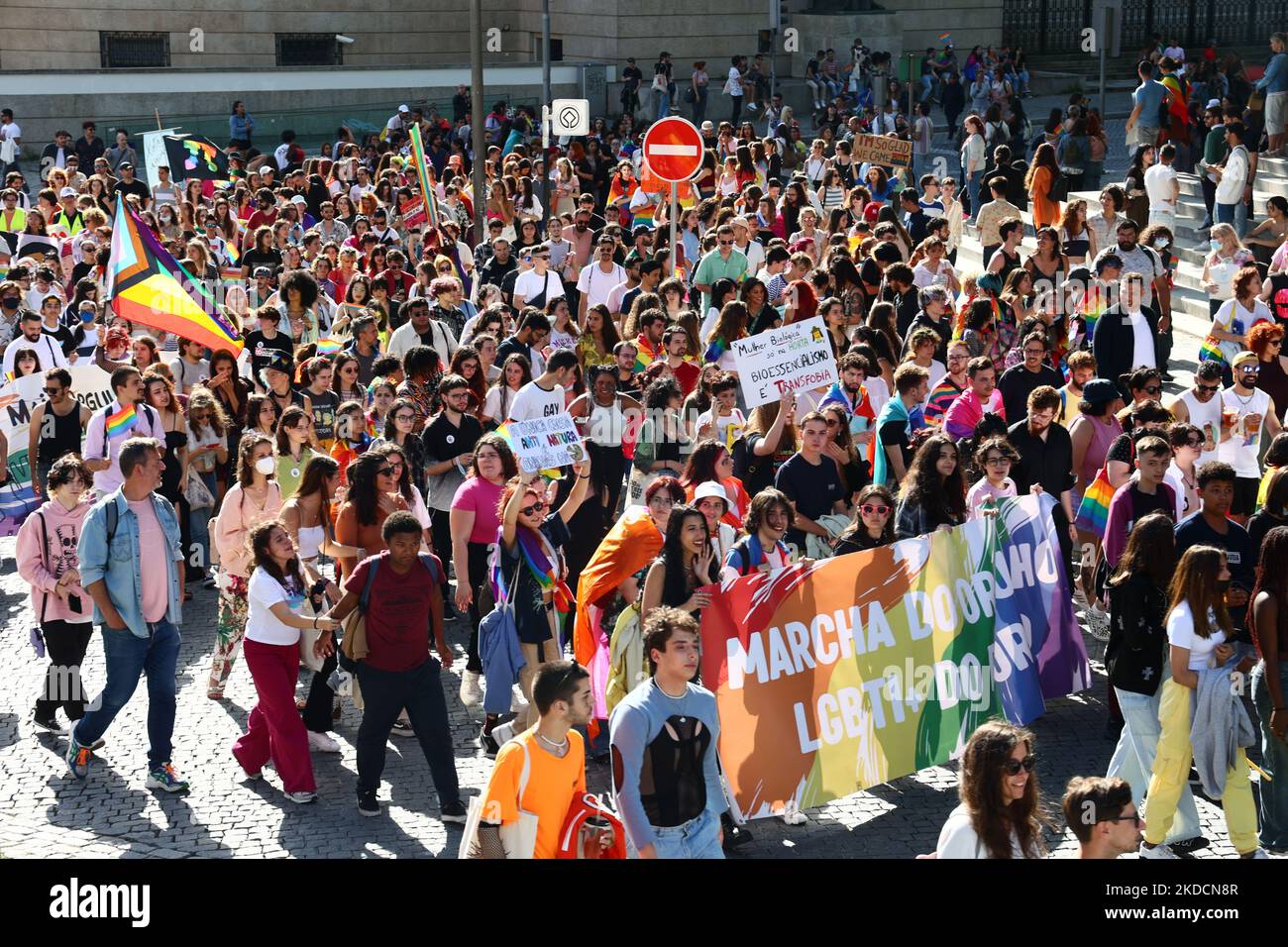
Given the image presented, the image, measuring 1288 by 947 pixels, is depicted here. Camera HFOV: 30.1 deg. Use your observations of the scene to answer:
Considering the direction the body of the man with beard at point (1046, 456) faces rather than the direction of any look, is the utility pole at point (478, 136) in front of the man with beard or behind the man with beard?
behind

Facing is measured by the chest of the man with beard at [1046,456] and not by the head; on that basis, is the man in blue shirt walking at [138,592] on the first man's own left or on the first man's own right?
on the first man's own right

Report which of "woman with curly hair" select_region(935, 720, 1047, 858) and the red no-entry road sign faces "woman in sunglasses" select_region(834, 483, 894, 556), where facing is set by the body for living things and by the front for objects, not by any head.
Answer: the red no-entry road sign

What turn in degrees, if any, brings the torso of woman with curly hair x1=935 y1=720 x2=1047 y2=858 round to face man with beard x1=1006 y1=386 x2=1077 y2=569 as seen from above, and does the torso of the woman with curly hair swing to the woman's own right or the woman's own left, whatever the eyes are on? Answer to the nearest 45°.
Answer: approximately 135° to the woman's own left

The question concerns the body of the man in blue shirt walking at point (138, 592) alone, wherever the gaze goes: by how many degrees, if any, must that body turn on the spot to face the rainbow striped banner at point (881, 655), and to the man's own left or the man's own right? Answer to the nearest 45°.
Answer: approximately 45° to the man's own left

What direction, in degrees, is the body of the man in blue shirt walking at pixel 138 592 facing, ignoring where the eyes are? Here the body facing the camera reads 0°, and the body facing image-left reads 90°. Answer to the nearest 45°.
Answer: approximately 315°

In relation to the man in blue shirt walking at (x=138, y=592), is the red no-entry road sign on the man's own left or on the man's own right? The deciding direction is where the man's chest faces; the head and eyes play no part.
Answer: on the man's own left

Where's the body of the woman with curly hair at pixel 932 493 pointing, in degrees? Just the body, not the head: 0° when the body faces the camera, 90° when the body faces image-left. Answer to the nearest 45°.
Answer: approximately 315°

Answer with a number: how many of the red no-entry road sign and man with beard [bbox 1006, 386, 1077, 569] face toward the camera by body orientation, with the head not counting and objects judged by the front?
2

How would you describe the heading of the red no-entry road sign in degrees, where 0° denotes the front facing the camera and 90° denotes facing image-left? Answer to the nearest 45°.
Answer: approximately 0°

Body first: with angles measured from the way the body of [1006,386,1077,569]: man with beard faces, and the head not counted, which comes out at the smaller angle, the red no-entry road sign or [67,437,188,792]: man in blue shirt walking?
the man in blue shirt walking

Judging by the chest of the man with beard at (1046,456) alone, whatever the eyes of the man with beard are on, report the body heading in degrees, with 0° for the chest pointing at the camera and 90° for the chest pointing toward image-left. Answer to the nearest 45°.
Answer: approximately 0°

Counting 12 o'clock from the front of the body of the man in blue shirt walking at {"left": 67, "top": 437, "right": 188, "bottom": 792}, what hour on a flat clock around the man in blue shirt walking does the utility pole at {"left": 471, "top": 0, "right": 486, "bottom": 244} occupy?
The utility pole is roughly at 8 o'clock from the man in blue shirt walking.
